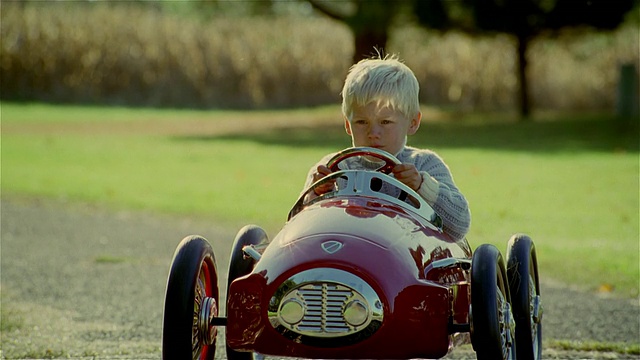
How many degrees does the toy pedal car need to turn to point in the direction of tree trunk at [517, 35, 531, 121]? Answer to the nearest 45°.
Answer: approximately 180°

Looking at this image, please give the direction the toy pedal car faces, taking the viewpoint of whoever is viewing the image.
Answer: facing the viewer
